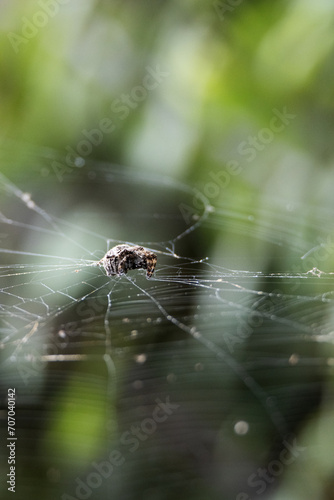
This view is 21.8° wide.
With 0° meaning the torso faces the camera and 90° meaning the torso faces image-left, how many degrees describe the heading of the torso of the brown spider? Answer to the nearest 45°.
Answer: approximately 270°
